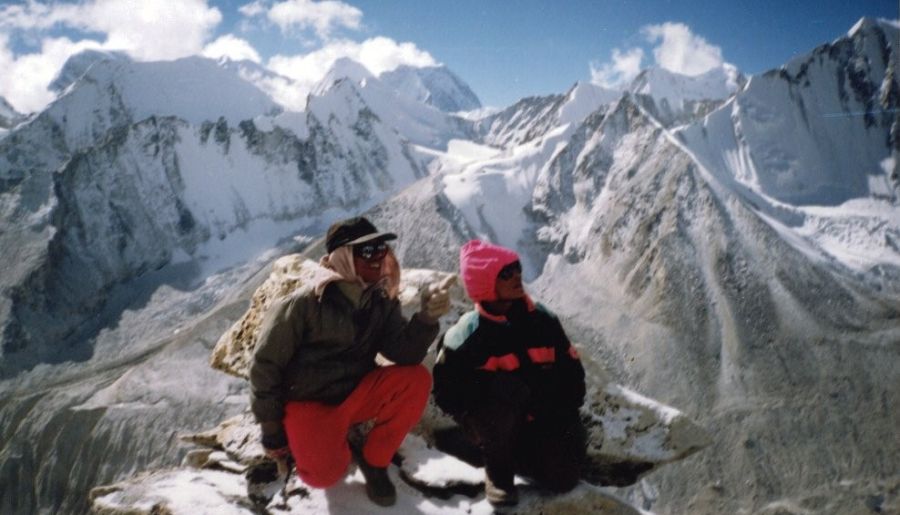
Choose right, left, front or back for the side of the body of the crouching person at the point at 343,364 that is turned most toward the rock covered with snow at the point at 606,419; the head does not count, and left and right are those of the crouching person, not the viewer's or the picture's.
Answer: left

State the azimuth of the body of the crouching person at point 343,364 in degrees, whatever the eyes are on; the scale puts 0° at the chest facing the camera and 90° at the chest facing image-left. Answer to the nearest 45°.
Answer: approximately 315°

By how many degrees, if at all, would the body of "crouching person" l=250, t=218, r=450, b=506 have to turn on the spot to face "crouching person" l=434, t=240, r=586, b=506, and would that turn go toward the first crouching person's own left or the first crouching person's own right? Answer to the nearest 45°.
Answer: approximately 45° to the first crouching person's own left
